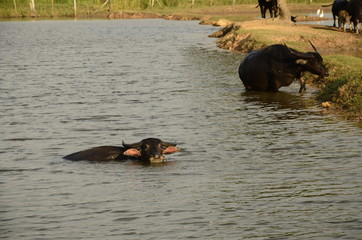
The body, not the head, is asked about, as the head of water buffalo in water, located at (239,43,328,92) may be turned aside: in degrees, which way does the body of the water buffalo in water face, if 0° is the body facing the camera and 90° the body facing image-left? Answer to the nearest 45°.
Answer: approximately 270°

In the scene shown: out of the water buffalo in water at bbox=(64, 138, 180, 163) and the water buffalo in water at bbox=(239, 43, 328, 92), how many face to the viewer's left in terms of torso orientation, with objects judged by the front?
0

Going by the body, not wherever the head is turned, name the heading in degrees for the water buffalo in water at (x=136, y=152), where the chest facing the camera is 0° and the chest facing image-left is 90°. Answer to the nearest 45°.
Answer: approximately 315°

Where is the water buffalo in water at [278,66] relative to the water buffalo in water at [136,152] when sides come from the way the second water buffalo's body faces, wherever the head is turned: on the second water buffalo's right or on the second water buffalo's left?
on the second water buffalo's left

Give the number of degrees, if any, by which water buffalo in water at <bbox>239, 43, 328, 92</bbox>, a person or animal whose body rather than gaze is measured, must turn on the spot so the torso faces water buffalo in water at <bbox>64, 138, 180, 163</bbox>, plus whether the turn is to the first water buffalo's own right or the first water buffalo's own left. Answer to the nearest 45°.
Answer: approximately 90° to the first water buffalo's own right

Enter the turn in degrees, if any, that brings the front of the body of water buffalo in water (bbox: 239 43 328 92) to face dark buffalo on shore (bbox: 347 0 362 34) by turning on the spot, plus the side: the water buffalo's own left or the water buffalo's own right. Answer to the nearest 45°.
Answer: approximately 90° to the water buffalo's own left
